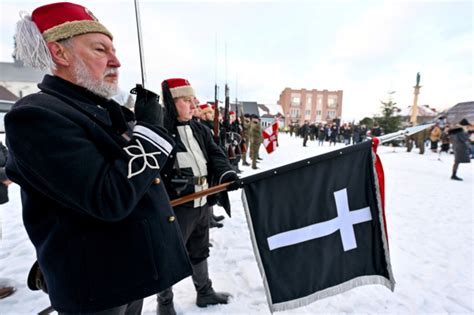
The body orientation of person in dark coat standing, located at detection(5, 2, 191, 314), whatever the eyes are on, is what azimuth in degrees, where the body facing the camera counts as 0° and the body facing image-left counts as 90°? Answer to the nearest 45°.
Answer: approximately 270°

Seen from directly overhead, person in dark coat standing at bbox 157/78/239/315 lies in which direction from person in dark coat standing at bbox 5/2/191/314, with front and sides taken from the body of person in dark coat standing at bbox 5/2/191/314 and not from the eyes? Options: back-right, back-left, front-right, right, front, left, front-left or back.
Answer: front-left

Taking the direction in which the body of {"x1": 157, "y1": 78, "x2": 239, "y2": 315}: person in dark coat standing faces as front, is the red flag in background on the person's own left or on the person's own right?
on the person's own left

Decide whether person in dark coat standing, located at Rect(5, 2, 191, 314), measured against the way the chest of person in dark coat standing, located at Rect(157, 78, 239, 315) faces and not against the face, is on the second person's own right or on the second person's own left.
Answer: on the second person's own right

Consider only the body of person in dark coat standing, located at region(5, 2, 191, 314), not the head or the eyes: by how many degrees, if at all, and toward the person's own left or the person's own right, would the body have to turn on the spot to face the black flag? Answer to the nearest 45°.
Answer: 0° — they already face it

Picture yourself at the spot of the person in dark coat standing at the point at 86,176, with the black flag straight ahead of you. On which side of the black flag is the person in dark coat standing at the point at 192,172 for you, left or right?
left

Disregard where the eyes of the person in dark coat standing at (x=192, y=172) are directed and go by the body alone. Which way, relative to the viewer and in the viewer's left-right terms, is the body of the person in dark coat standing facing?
facing the viewer and to the right of the viewer

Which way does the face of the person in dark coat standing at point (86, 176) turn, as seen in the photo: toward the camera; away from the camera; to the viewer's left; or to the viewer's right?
to the viewer's right

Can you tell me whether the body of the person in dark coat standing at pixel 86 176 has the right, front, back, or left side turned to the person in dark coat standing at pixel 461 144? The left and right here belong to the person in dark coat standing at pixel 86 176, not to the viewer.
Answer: front

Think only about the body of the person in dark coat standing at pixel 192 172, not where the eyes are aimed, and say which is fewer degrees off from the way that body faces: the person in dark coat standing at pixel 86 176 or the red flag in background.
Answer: the person in dark coat standing

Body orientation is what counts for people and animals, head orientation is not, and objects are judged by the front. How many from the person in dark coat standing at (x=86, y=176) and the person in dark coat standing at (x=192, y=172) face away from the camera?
0

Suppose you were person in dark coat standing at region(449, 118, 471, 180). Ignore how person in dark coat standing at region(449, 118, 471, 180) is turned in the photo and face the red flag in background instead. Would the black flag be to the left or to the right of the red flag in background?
left
